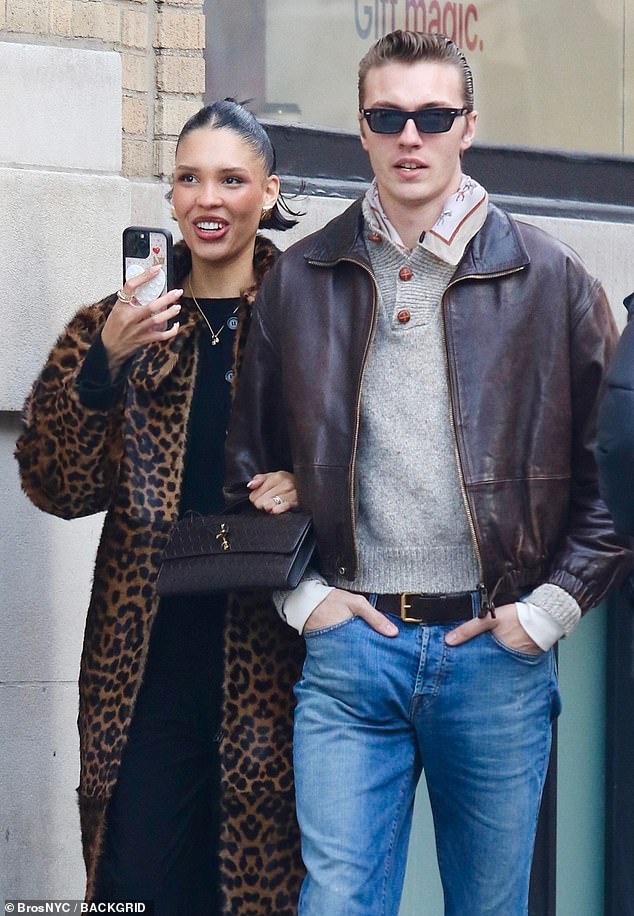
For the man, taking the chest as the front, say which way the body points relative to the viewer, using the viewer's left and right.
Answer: facing the viewer

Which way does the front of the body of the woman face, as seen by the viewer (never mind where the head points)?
toward the camera

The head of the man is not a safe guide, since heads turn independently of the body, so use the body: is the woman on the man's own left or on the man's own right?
on the man's own right

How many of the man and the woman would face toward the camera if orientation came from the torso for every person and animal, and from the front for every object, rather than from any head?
2

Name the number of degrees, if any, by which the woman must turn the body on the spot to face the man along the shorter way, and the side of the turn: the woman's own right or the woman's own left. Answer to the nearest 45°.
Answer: approximately 45° to the woman's own left
